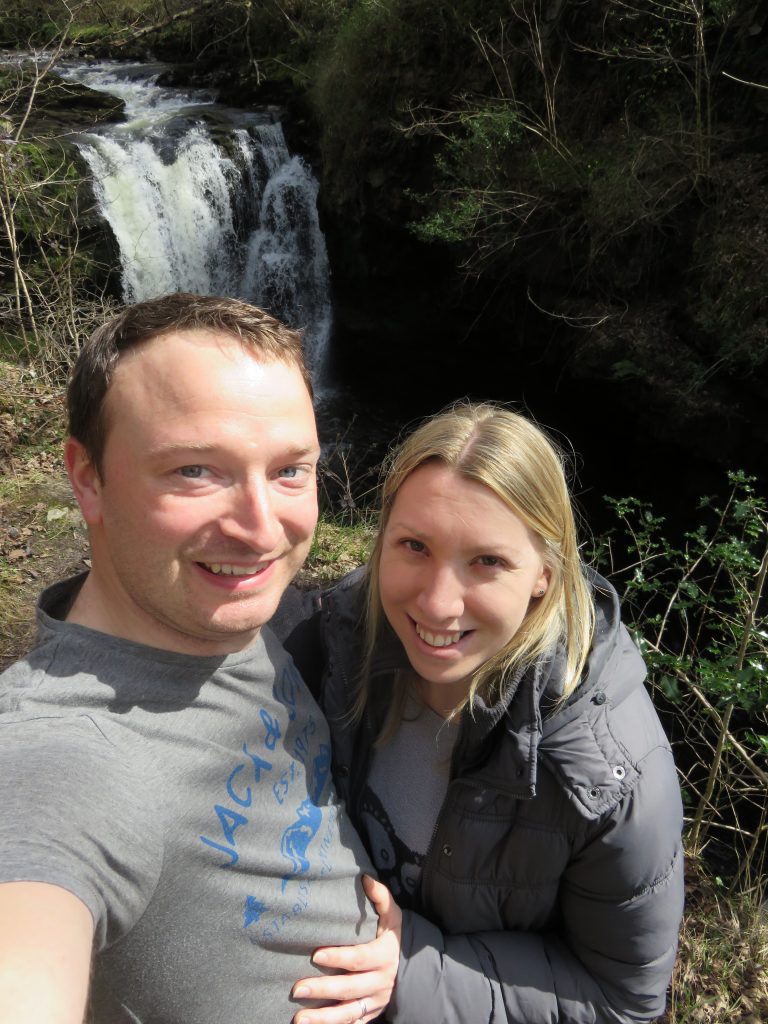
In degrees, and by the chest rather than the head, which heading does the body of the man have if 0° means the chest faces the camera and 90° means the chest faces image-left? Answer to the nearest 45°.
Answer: approximately 315°

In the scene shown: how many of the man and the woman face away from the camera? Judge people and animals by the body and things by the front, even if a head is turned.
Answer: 0

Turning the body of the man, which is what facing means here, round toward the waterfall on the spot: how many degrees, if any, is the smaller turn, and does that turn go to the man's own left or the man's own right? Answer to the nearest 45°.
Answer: approximately 135° to the man's own left

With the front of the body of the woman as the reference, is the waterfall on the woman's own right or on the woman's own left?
on the woman's own right
